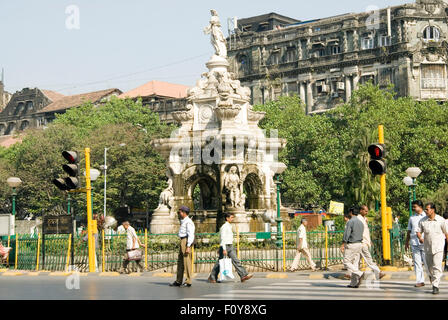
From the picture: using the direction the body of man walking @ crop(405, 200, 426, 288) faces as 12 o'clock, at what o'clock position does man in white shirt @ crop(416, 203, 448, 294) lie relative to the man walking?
The man in white shirt is roughly at 10 o'clock from the man walking.

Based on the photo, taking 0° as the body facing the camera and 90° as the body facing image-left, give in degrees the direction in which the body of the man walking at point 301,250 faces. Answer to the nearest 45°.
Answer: approximately 270°

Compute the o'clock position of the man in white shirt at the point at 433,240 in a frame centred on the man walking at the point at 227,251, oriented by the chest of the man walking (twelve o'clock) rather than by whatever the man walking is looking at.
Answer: The man in white shirt is roughly at 1 o'clock from the man walking.

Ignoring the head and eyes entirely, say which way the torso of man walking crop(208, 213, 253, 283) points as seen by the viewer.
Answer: to the viewer's right

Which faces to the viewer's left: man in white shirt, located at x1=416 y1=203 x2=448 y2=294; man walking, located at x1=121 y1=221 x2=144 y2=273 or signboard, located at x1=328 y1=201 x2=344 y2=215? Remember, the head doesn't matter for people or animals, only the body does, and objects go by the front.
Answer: the man walking

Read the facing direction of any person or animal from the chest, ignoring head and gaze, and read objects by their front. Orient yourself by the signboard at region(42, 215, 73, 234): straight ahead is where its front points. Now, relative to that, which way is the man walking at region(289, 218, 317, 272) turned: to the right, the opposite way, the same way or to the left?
to the left

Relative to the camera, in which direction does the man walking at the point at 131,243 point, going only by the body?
to the viewer's left

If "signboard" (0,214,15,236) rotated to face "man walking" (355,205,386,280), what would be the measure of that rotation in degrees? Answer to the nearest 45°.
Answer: approximately 45° to its left

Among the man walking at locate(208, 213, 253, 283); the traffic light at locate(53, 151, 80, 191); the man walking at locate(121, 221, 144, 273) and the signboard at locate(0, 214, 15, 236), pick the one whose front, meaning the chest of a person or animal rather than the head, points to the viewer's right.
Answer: the man walking at locate(208, 213, 253, 283)
